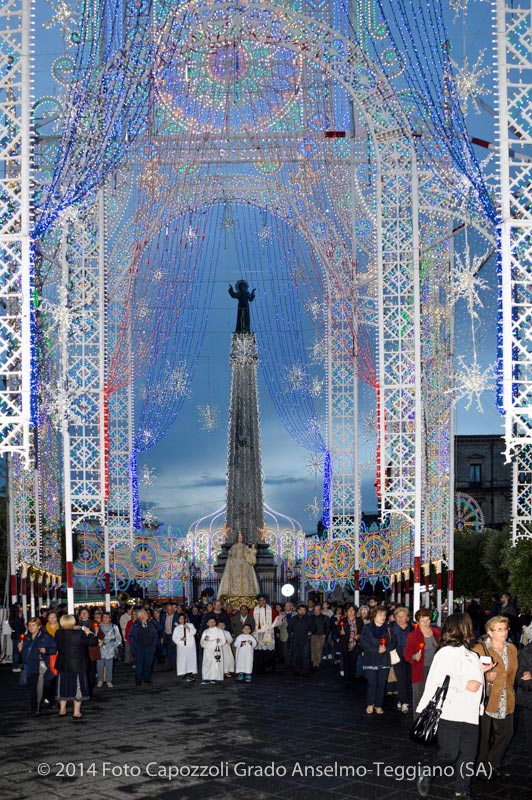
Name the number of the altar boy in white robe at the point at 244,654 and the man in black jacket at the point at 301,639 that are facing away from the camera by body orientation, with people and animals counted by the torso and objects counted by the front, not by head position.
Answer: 0

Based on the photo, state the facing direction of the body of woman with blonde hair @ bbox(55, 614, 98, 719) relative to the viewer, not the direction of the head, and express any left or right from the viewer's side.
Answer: facing away from the viewer

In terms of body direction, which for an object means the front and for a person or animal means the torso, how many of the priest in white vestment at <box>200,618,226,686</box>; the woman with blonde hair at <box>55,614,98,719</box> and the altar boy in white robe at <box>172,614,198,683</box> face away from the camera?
1

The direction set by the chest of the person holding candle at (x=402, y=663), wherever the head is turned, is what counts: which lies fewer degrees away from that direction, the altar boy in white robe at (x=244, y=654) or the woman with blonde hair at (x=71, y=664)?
the woman with blonde hair

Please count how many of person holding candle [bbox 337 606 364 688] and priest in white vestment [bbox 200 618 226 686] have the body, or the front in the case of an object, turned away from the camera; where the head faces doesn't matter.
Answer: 0
